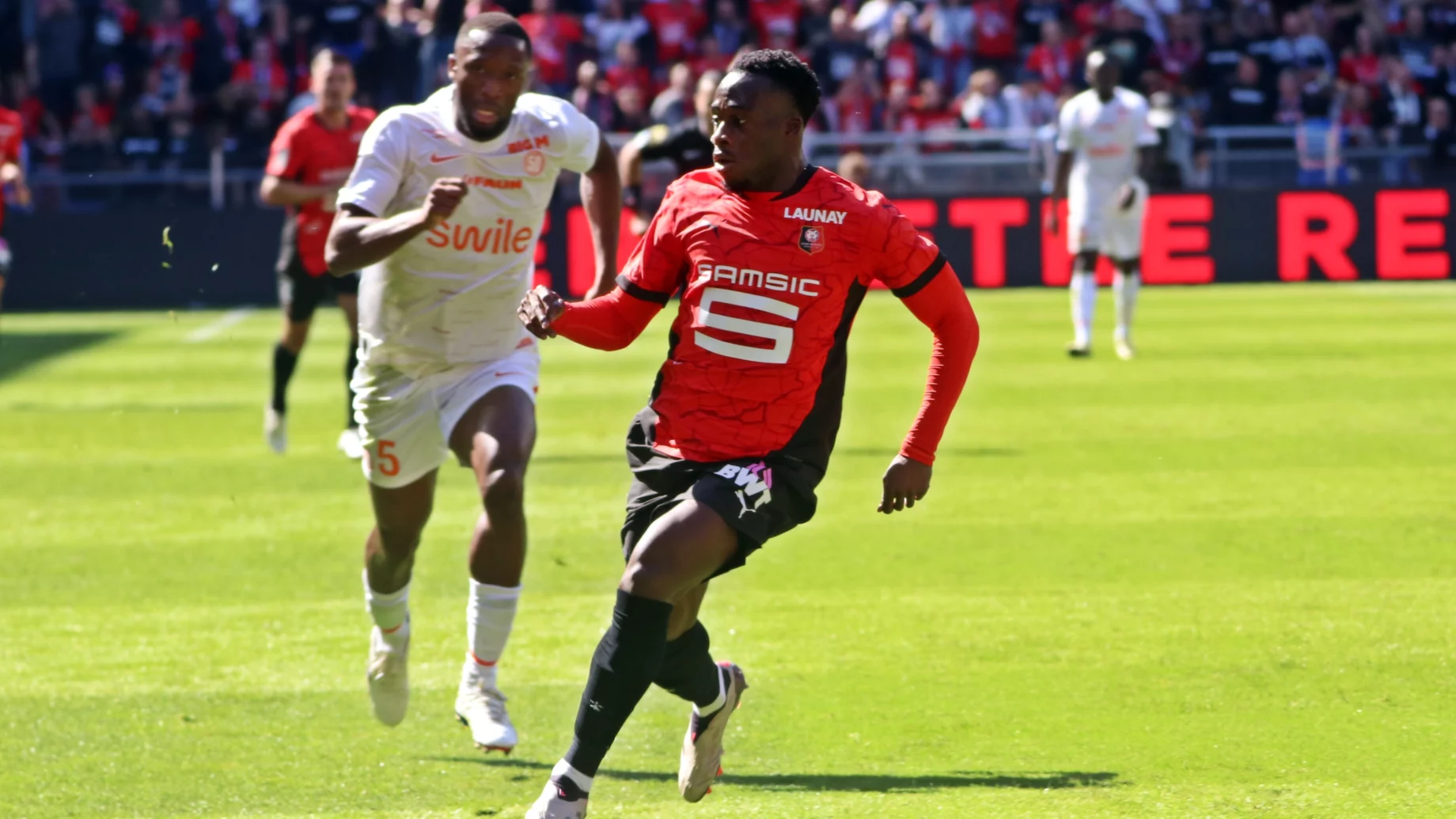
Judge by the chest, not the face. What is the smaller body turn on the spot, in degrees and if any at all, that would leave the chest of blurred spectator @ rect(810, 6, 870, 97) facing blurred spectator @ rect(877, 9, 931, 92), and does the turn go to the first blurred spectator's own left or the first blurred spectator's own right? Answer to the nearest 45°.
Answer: approximately 90° to the first blurred spectator's own left

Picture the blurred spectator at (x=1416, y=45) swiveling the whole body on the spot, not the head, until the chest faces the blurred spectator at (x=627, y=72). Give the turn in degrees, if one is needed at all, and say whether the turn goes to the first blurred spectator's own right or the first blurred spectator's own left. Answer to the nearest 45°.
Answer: approximately 45° to the first blurred spectator's own right

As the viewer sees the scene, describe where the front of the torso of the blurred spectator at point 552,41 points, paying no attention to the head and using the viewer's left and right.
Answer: facing the viewer

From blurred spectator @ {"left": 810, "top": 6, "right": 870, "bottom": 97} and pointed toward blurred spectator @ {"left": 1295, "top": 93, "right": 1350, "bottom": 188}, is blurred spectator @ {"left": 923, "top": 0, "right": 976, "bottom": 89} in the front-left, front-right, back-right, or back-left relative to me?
front-left

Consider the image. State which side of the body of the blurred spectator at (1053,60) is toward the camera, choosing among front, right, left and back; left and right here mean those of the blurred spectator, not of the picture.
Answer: front

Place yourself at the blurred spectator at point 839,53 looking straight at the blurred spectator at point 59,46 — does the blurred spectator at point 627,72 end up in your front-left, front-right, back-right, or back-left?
front-left

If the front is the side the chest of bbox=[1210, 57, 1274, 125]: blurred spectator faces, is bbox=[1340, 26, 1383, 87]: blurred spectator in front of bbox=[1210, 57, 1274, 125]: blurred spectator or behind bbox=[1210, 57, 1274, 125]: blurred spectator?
behind

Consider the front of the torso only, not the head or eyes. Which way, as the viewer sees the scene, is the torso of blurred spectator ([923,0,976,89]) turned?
toward the camera

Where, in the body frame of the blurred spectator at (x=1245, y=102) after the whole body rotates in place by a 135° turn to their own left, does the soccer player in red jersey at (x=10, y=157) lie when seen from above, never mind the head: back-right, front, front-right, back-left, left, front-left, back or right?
back
